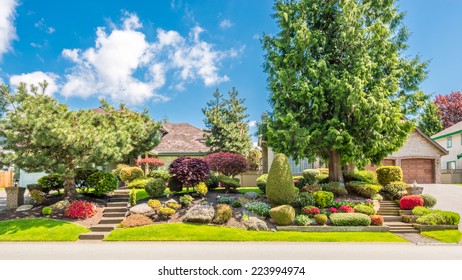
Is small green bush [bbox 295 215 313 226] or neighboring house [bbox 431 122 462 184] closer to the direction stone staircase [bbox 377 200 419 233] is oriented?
the small green bush

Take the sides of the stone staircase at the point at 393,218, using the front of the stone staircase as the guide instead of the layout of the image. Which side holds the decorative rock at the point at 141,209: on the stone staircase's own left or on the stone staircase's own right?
on the stone staircase's own right

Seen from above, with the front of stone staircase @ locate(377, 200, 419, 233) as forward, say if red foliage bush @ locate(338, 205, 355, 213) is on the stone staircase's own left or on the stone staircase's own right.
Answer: on the stone staircase's own right

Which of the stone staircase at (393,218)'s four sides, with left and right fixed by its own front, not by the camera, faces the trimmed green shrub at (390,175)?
back

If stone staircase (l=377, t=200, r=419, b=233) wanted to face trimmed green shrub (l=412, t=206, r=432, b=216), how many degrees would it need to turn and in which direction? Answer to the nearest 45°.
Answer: approximately 90° to its left

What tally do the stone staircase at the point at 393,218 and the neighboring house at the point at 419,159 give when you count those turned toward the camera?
2

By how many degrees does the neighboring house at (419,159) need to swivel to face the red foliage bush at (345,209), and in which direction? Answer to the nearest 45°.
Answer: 0° — it already faces it

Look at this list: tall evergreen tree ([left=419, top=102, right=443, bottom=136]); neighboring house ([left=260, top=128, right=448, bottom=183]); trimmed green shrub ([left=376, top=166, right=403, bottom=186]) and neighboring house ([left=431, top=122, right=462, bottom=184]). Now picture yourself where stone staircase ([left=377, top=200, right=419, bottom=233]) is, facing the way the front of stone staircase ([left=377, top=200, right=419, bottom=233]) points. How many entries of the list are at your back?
4

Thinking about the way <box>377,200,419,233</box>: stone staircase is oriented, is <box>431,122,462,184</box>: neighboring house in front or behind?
behind

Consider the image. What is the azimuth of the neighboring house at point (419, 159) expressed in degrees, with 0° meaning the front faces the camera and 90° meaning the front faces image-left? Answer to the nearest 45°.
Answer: approximately 0°

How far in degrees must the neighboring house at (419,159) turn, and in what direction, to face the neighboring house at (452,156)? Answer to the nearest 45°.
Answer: approximately 135° to its left

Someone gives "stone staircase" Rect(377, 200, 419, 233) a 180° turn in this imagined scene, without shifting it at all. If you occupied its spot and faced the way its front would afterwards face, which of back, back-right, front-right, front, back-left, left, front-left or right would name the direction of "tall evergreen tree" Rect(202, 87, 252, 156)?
front-left

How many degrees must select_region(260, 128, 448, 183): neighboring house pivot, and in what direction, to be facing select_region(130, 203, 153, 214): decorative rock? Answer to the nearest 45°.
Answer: approximately 45° to its right

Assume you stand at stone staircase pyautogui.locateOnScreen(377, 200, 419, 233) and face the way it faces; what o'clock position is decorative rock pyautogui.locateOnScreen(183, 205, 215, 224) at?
The decorative rock is roughly at 2 o'clock from the stone staircase.
